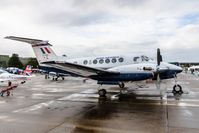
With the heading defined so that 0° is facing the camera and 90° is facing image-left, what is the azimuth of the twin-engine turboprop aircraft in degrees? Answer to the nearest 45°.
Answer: approximately 270°
